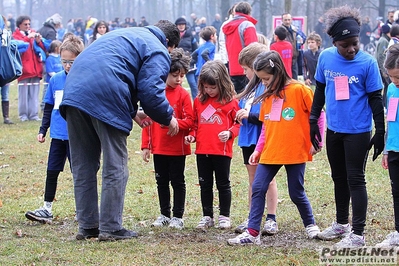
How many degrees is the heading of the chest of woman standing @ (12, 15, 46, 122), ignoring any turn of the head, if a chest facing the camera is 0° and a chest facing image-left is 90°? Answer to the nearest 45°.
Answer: approximately 315°
